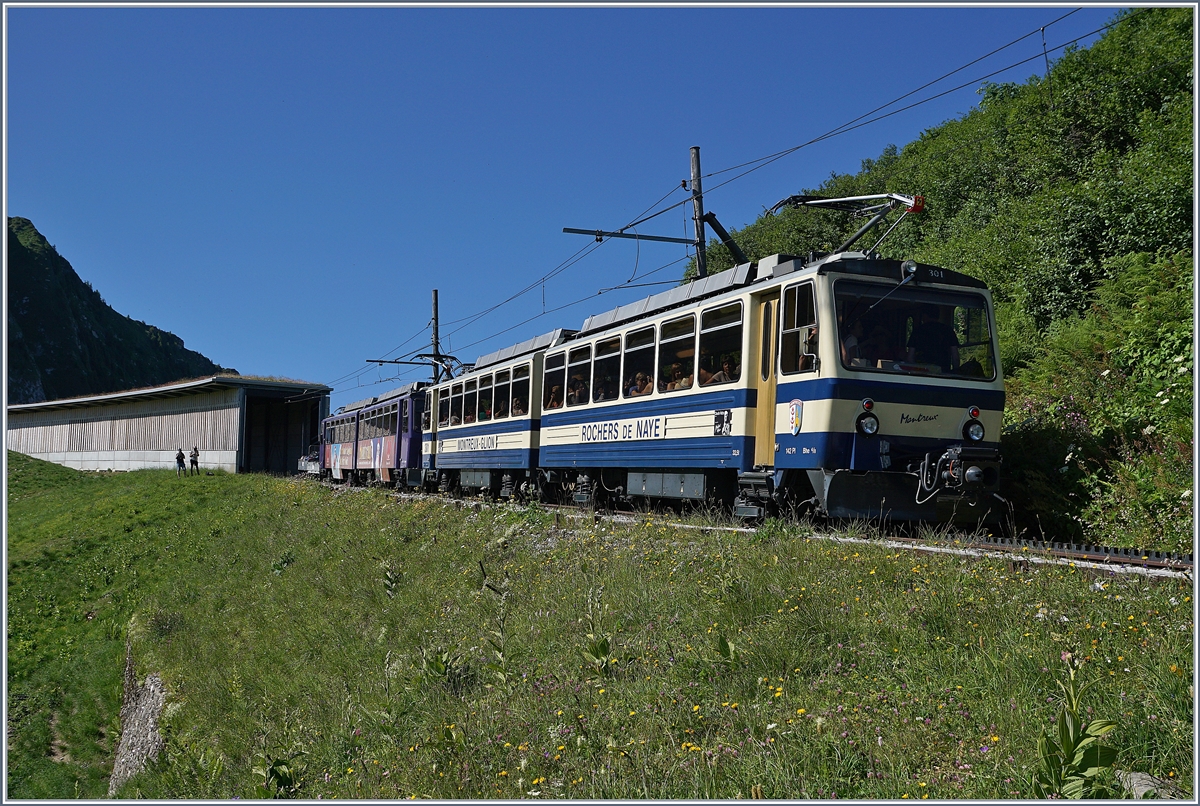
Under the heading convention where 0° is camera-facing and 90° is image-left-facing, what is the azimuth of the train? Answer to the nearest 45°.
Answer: approximately 315°
